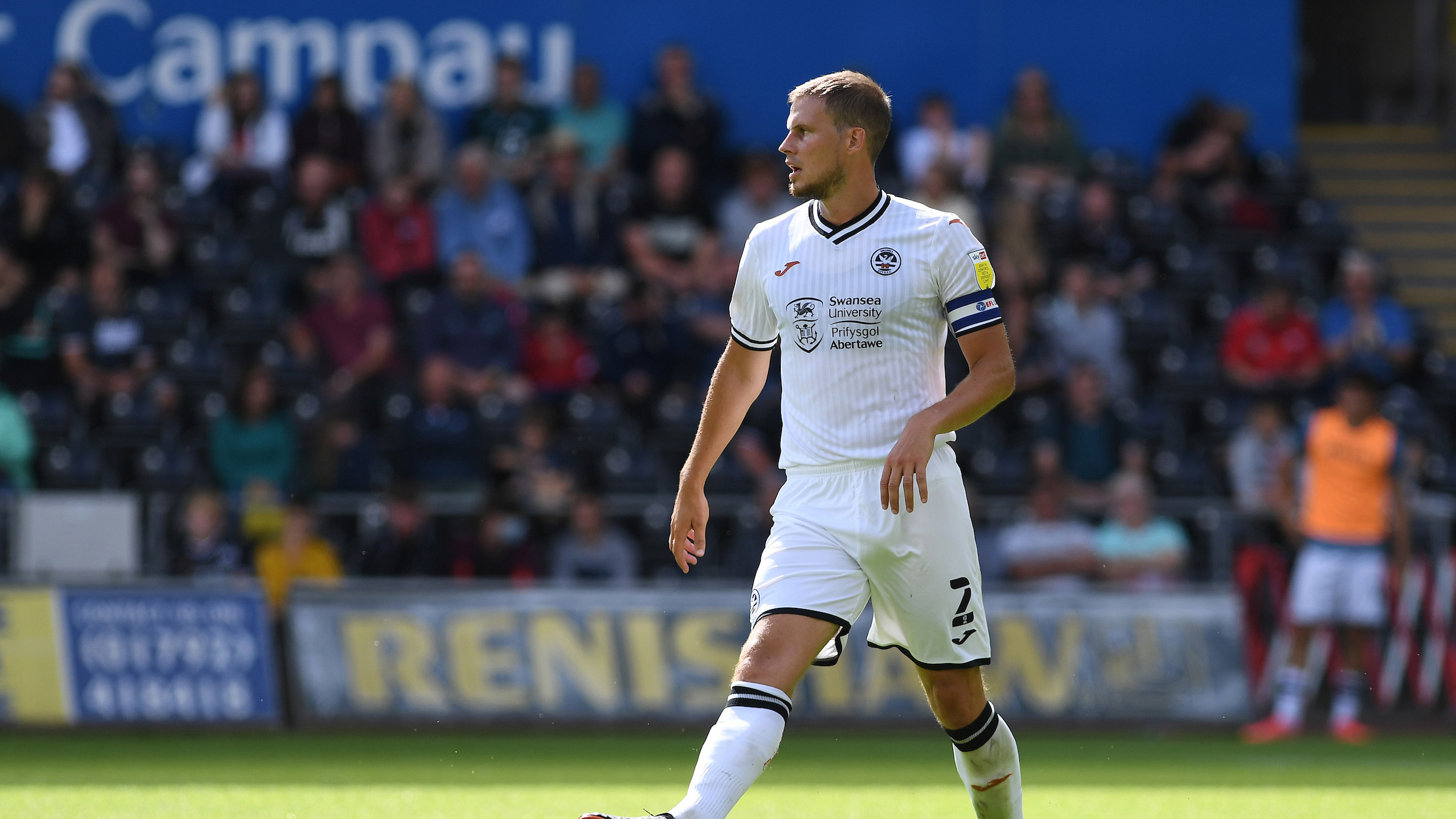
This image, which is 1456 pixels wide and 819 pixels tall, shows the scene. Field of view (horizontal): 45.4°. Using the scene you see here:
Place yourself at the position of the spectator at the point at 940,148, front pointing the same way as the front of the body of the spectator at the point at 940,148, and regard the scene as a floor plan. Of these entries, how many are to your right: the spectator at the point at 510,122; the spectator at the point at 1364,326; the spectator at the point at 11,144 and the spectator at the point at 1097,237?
2

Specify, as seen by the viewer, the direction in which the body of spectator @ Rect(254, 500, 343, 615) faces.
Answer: toward the camera

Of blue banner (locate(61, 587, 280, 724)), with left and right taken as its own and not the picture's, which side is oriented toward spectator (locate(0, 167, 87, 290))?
back

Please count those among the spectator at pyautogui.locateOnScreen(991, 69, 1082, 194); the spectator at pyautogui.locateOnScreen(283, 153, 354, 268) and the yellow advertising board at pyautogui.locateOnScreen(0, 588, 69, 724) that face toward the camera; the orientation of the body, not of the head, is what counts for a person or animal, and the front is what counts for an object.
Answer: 3

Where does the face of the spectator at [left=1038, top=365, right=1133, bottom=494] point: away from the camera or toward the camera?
toward the camera

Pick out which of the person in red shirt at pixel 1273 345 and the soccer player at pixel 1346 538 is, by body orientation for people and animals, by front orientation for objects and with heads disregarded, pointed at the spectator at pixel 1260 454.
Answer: the person in red shirt

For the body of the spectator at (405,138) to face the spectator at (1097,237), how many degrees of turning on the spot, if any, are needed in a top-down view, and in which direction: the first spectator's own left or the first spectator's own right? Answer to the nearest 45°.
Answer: approximately 90° to the first spectator's own left

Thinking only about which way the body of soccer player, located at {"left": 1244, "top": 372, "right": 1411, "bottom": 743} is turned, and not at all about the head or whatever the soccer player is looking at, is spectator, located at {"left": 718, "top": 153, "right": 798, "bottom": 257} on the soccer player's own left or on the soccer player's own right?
on the soccer player's own right

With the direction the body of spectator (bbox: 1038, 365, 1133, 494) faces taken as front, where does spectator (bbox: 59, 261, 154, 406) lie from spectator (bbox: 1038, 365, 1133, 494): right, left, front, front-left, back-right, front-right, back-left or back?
right

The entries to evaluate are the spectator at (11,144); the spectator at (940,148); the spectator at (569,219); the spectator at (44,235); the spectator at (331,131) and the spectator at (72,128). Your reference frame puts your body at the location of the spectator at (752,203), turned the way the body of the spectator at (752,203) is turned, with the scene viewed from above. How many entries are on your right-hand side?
5

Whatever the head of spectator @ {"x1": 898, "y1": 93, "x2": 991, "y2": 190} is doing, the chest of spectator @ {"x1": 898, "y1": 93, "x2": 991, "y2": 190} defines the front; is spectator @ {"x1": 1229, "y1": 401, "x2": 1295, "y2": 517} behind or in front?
in front

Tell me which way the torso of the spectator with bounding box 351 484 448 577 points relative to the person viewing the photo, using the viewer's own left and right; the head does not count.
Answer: facing the viewer

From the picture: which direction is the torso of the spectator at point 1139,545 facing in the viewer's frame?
toward the camera

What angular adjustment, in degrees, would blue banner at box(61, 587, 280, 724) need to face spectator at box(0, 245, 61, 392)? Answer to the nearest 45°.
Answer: approximately 180°

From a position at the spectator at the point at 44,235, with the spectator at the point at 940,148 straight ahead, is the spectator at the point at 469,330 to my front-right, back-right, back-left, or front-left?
front-right

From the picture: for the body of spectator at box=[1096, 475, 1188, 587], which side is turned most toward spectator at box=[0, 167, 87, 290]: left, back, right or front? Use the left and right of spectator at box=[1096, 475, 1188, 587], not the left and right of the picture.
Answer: right

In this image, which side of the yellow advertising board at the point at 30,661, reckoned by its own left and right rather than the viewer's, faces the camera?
front

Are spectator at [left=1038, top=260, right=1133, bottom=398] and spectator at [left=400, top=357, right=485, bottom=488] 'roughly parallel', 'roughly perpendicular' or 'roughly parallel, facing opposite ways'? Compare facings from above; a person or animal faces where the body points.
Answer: roughly parallel

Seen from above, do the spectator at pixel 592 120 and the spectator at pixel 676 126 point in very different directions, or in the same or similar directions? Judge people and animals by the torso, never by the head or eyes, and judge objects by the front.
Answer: same or similar directions

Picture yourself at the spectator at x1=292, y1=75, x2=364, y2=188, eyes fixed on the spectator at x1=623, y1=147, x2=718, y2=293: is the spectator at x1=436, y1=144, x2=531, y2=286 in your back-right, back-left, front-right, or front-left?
front-right
